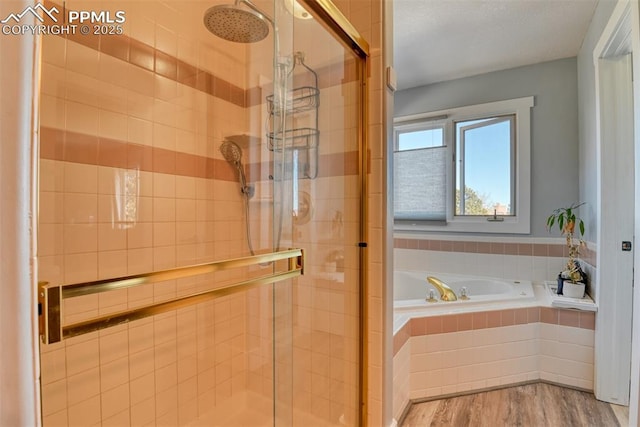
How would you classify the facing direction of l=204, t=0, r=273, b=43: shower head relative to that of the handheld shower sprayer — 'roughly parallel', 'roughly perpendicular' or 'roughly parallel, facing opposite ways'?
roughly parallel

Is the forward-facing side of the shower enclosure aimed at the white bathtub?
no

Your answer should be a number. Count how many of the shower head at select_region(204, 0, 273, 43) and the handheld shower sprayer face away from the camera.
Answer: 0

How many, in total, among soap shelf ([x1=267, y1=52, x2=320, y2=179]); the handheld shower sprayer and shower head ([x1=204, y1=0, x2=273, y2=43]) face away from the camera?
0

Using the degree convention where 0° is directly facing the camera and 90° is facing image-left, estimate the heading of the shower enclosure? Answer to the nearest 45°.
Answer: approximately 315°

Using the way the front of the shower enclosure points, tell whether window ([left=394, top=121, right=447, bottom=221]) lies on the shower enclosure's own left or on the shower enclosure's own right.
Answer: on the shower enclosure's own left

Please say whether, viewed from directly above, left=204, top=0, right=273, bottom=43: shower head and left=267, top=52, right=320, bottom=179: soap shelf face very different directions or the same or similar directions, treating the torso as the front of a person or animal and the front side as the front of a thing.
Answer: same or similar directions

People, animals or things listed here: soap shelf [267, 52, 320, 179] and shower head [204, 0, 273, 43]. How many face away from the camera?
0

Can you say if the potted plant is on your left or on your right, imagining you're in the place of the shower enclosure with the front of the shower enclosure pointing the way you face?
on your left
